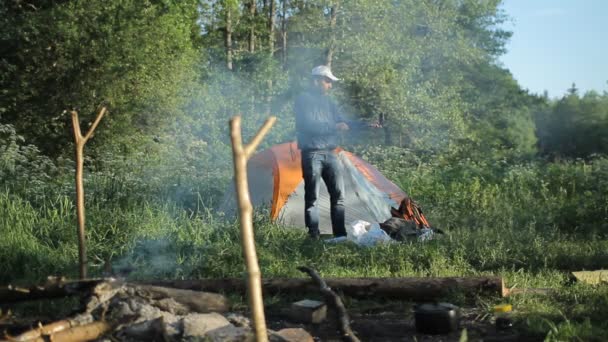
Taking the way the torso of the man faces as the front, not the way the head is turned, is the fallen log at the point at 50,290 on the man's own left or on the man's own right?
on the man's own right

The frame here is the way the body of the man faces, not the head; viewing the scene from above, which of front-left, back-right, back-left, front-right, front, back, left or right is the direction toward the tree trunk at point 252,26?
back-left

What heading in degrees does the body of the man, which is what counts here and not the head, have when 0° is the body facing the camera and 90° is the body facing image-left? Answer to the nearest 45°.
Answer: approximately 315°

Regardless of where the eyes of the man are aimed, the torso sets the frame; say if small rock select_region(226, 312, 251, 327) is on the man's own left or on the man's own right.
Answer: on the man's own right

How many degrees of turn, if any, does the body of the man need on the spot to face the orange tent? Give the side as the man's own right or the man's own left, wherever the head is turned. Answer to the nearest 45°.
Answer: approximately 135° to the man's own left

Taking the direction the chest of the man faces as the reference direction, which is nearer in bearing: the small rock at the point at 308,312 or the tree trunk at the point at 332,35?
the small rock

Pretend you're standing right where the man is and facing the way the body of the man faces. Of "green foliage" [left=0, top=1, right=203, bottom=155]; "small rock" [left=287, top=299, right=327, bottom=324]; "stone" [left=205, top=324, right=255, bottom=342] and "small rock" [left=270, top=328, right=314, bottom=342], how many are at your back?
1

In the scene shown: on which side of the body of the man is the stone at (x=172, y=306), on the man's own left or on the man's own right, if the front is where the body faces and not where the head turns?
on the man's own right

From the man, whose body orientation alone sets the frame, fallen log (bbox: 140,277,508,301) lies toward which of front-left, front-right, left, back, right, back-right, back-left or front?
front-right

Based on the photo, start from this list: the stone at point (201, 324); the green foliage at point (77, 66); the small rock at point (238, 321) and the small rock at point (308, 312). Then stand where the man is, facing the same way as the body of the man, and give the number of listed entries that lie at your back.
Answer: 1

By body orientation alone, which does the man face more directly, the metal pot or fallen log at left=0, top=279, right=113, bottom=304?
the metal pot

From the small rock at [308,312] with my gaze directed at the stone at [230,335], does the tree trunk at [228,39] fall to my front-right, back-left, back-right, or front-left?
back-right
